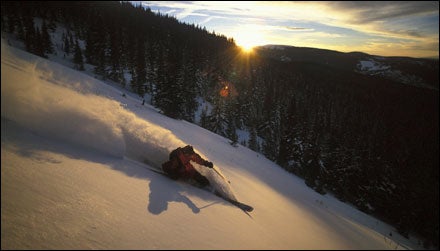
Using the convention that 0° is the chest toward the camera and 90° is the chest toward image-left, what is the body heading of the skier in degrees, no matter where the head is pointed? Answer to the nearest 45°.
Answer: approximately 270°
